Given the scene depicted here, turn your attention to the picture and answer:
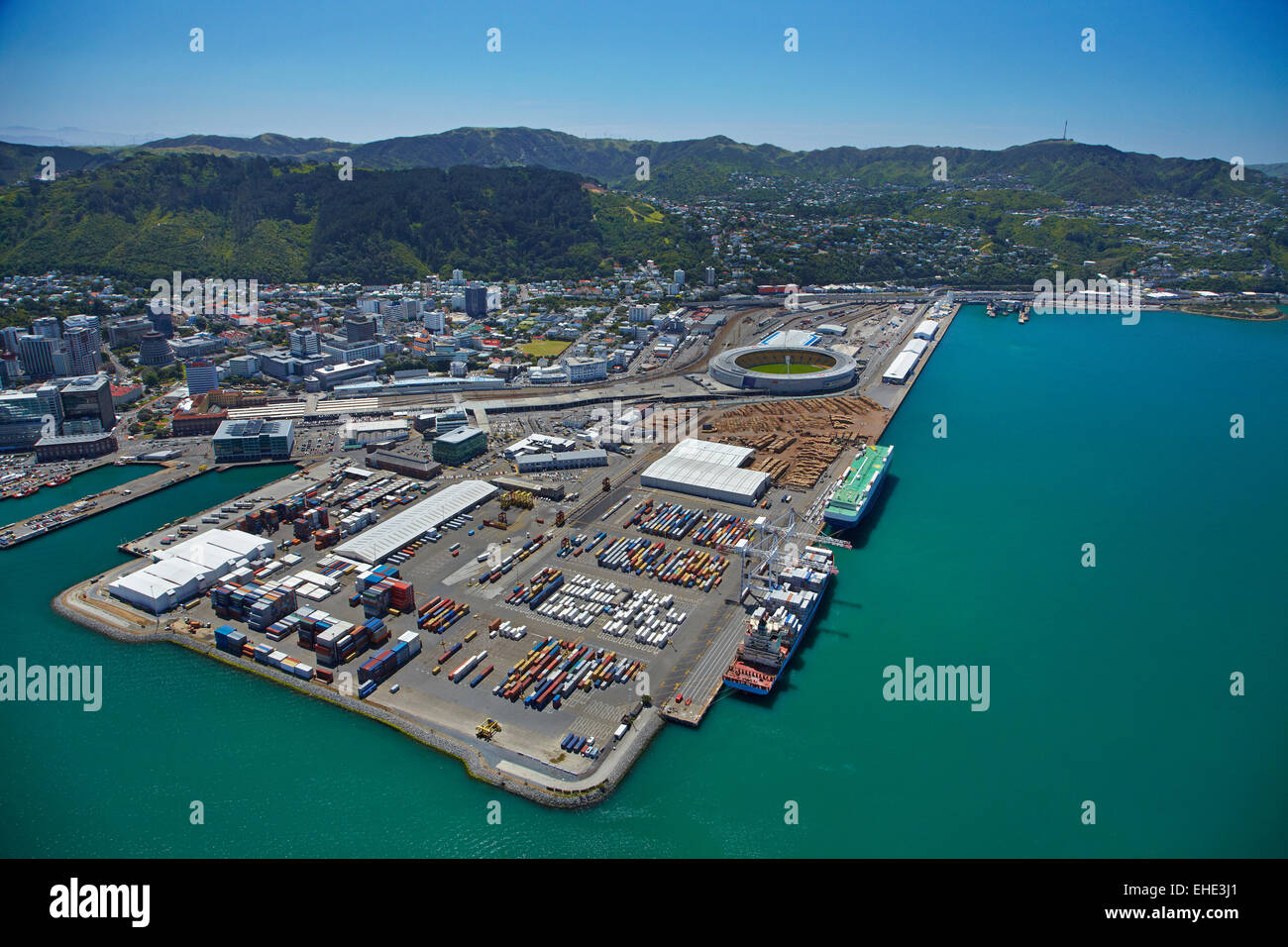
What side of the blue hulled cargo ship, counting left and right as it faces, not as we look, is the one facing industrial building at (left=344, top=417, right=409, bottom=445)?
left

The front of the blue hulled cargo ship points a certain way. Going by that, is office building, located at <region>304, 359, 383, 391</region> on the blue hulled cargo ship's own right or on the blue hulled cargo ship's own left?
on the blue hulled cargo ship's own left

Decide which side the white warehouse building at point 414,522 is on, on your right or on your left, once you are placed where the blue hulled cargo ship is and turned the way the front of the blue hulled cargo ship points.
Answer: on your left

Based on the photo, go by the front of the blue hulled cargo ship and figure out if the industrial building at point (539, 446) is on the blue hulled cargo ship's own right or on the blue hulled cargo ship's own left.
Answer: on the blue hulled cargo ship's own left

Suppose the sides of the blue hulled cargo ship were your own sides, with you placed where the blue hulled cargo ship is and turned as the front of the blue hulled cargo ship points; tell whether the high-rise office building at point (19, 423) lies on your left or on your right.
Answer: on your left

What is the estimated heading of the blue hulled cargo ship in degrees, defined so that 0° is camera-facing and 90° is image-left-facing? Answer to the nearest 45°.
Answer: approximately 225°

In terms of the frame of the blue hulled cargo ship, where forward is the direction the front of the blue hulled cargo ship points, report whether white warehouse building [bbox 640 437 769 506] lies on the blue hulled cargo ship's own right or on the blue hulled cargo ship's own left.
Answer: on the blue hulled cargo ship's own left

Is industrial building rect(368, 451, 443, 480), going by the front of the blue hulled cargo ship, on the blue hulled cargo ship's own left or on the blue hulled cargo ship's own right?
on the blue hulled cargo ship's own left
